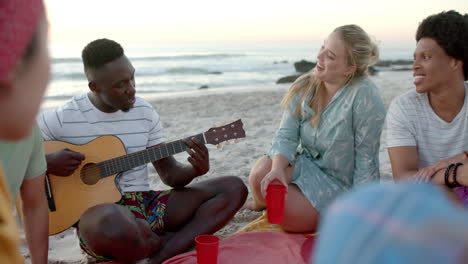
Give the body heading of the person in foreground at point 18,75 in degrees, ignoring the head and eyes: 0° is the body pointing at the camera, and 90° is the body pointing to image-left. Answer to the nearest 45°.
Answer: approximately 225°

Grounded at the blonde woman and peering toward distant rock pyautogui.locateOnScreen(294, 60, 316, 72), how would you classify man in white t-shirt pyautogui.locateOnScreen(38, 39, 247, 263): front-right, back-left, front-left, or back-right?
back-left

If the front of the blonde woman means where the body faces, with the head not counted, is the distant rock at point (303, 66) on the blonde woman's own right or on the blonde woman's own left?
on the blonde woman's own right

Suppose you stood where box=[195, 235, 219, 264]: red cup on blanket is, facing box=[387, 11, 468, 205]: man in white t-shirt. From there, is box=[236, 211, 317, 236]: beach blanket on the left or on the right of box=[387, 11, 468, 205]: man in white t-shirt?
left

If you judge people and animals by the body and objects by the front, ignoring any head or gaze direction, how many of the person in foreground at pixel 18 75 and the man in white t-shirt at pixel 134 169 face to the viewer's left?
0

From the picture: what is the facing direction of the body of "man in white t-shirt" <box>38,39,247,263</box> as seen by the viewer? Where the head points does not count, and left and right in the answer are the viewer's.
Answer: facing the viewer and to the right of the viewer

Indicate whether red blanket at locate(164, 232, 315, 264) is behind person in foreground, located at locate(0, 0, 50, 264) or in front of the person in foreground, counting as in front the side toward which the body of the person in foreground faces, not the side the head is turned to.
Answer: in front

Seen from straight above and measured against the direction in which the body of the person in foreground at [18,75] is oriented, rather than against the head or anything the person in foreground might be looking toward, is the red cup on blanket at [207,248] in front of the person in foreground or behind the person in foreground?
in front

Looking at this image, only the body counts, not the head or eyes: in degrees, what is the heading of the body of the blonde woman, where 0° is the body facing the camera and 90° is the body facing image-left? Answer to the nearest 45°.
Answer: approximately 45°

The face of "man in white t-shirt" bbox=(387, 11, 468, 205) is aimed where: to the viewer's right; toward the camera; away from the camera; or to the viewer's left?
to the viewer's left

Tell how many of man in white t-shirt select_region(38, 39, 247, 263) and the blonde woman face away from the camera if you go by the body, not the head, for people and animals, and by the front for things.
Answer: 0

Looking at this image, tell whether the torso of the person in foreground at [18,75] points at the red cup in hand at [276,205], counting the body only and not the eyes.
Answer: yes
